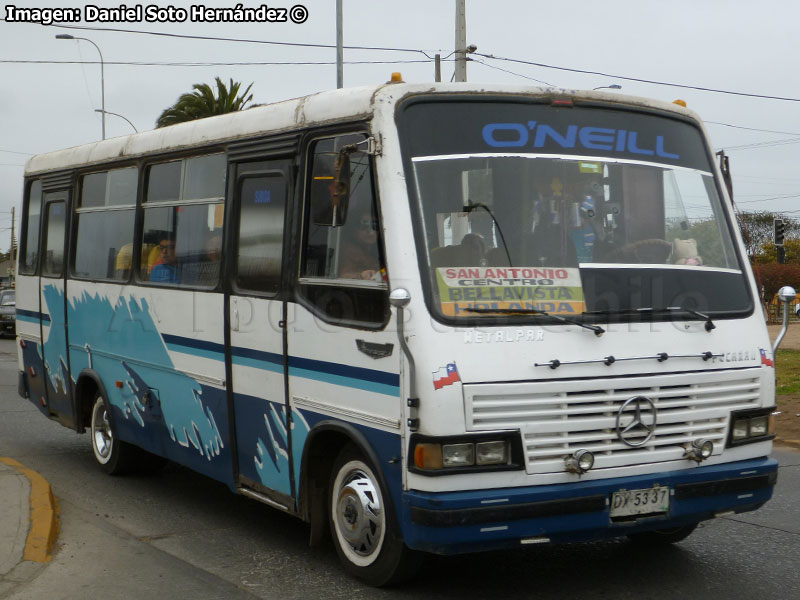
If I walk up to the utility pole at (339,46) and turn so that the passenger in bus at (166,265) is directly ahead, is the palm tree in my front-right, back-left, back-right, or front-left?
back-right

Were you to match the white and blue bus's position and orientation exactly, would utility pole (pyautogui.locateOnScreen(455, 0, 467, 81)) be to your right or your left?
on your left

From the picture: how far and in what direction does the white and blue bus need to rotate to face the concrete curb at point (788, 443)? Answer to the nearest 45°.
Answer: approximately 90° to its left

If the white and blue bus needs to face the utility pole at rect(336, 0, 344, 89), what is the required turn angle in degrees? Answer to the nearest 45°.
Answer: approximately 135° to its left

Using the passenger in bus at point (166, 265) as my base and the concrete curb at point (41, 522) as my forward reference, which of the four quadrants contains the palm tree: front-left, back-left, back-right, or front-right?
back-right

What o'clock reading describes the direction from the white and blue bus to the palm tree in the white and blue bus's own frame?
The palm tree is roughly at 7 o'clock from the white and blue bus.

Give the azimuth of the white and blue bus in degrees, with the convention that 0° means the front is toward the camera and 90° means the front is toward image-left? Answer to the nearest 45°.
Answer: approximately 315°
